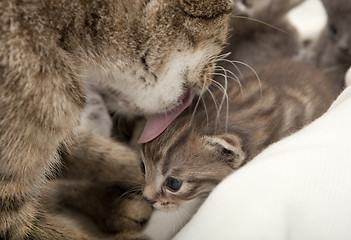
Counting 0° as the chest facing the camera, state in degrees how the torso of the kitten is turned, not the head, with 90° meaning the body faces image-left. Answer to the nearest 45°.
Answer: approximately 45°
